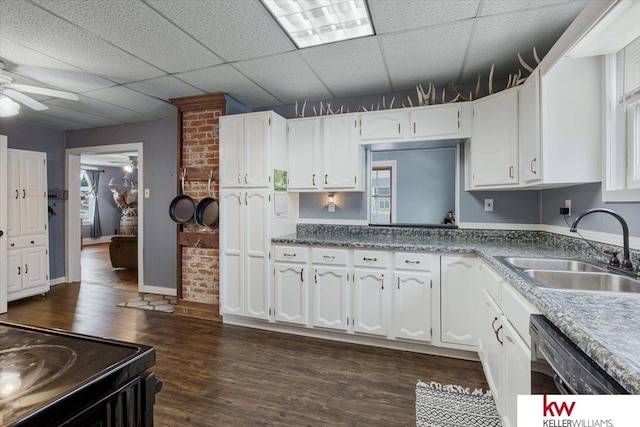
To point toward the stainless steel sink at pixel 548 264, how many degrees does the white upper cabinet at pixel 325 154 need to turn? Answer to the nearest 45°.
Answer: approximately 45° to its left

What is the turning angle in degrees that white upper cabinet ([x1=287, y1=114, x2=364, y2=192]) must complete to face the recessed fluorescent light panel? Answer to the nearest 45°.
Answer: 0° — it already faces it

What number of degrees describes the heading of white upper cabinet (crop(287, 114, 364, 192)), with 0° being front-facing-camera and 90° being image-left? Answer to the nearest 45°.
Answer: approximately 0°

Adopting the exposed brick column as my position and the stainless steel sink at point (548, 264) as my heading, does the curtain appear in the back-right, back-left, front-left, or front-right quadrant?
back-left

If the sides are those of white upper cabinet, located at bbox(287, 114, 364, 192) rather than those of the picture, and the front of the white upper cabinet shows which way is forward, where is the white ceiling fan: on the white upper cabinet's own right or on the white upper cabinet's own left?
on the white upper cabinet's own right

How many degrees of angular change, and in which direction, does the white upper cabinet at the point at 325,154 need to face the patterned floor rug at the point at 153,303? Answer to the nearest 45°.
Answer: approximately 90° to its right

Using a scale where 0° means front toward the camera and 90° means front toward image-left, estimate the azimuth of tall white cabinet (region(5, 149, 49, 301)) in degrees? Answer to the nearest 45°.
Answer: approximately 315°

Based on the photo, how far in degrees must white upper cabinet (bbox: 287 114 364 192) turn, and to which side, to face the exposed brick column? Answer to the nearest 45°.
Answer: approximately 90° to its right
